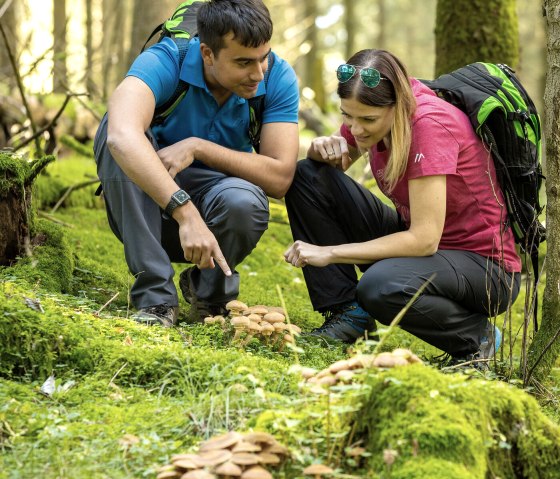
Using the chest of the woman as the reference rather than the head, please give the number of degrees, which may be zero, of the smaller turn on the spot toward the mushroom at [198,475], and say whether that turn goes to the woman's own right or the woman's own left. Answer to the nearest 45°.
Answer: approximately 45° to the woman's own left

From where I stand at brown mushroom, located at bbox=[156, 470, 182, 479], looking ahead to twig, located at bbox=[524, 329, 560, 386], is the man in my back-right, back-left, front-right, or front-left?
front-left

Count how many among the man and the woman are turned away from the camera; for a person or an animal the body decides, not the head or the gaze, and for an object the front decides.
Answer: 0

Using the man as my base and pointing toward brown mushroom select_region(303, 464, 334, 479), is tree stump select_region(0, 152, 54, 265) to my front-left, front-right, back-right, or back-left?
back-right

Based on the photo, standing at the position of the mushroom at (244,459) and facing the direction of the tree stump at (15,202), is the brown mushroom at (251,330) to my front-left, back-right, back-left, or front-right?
front-right

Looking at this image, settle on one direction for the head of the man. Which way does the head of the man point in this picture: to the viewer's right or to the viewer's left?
to the viewer's right

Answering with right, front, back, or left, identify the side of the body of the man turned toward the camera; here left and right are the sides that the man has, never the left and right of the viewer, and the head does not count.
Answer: front

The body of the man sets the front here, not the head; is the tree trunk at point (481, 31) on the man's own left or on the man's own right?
on the man's own left

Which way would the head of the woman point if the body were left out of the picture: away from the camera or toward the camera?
toward the camera

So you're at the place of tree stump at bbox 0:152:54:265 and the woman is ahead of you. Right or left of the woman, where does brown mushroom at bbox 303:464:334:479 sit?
right

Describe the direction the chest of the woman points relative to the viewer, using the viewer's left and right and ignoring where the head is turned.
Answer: facing the viewer and to the left of the viewer

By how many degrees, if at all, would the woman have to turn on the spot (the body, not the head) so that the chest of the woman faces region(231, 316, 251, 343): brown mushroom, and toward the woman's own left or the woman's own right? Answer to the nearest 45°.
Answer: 0° — they already face it

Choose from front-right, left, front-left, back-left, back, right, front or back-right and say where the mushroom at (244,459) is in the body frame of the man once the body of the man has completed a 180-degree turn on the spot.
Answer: back

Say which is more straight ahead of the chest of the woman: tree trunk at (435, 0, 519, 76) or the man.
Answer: the man

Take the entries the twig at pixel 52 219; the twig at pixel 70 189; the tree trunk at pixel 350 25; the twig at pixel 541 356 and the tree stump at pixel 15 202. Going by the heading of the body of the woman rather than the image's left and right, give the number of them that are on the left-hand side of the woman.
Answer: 1
